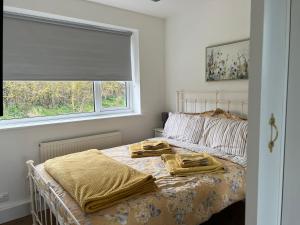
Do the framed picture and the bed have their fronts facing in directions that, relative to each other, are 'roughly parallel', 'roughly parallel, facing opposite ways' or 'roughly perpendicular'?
roughly parallel

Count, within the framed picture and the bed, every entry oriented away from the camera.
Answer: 0

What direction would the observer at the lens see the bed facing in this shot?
facing the viewer and to the left of the viewer

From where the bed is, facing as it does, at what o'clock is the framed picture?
The framed picture is roughly at 6 o'clock from the bed.

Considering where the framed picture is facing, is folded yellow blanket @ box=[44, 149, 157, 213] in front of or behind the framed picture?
in front

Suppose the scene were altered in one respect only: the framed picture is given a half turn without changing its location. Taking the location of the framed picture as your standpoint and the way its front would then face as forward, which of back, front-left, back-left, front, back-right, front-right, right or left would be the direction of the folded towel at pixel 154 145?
back
